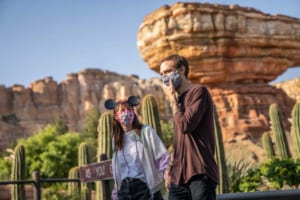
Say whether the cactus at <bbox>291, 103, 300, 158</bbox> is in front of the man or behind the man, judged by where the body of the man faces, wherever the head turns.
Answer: behind

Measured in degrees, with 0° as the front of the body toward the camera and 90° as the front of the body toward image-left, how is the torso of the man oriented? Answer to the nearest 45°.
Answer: approximately 45°

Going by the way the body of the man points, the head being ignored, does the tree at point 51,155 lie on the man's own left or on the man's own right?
on the man's own right

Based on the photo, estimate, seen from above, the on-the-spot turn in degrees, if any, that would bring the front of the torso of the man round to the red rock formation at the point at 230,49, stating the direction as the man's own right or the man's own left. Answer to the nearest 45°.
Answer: approximately 135° to the man's own right

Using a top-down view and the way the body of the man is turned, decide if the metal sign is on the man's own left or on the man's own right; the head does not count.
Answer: on the man's own right

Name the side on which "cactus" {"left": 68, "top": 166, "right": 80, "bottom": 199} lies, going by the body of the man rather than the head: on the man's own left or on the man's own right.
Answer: on the man's own right
